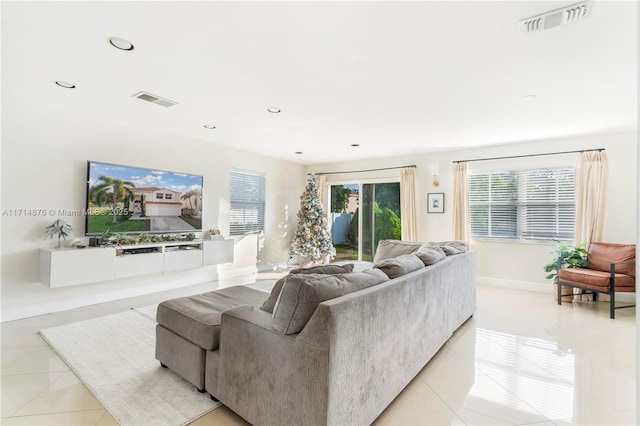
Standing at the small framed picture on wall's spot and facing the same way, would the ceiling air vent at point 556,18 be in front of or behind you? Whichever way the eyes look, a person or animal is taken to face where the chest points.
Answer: in front

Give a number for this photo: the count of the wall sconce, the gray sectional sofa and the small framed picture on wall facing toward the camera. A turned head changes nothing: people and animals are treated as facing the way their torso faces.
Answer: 2

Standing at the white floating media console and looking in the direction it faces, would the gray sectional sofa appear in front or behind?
in front

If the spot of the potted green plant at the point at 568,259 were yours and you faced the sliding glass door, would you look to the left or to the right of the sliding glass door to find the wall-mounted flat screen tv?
left

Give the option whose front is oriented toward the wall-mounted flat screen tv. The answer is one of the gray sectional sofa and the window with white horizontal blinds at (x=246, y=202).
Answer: the gray sectional sofa

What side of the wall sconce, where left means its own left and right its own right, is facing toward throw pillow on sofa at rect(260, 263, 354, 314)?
front

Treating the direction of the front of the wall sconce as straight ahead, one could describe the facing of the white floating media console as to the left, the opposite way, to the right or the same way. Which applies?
to the left

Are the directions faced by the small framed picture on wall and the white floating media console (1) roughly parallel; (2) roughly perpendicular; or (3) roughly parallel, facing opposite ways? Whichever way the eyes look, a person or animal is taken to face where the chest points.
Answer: roughly perpendicular

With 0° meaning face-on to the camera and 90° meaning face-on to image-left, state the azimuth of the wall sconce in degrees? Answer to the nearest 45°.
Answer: approximately 0°
